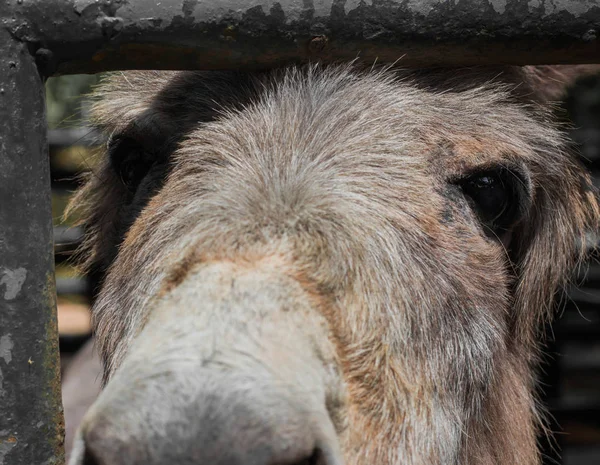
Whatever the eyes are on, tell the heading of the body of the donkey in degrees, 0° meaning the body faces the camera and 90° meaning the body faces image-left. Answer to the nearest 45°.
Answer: approximately 0°

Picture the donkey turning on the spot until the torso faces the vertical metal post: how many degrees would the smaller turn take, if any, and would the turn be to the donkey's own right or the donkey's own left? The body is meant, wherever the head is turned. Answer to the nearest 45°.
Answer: approximately 45° to the donkey's own right
